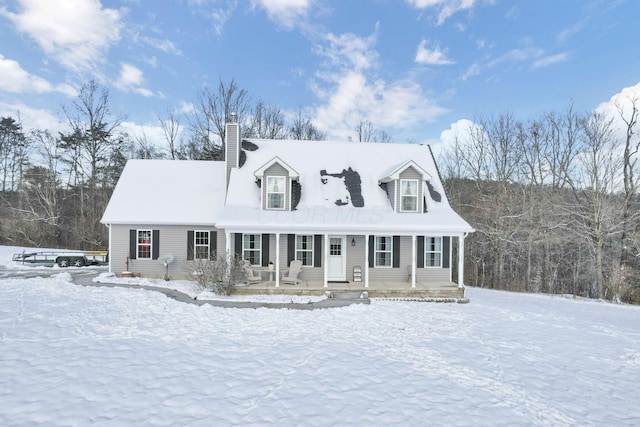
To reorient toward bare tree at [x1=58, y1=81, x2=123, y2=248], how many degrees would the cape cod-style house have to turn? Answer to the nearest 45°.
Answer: approximately 135° to its right

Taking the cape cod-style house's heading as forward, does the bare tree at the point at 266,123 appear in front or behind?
behind

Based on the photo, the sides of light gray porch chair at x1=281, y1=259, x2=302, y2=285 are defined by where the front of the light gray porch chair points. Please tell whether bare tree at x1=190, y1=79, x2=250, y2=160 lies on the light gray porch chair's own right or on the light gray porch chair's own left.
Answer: on the light gray porch chair's own right

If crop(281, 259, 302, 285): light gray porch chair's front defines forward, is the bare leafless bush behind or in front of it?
in front

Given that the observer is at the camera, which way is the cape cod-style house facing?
facing the viewer

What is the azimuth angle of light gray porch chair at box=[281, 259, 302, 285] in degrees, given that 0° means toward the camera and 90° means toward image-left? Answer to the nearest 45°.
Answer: approximately 45°

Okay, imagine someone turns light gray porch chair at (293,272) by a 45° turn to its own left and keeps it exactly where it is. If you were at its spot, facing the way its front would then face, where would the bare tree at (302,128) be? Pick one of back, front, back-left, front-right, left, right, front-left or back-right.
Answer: back

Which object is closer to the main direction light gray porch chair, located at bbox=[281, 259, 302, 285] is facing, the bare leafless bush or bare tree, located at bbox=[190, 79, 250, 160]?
the bare leafless bush

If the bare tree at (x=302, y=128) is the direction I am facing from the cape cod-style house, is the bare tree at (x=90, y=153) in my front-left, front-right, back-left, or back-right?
front-left

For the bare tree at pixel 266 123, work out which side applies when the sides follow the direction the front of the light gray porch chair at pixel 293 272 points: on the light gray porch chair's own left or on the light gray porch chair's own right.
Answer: on the light gray porch chair's own right

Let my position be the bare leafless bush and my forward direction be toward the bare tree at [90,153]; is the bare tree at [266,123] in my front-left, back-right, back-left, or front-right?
front-right

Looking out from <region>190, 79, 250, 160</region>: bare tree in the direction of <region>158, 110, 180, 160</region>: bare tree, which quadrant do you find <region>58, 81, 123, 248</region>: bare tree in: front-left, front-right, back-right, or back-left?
front-left
